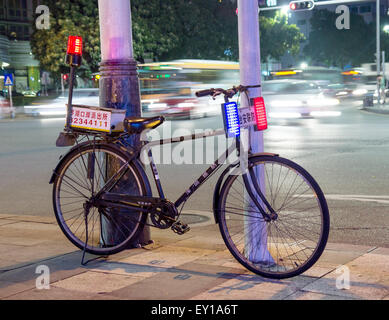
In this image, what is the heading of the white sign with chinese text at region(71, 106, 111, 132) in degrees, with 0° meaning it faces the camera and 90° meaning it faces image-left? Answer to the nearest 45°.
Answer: approximately 0°

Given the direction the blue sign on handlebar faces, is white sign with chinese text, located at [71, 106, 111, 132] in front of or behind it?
behind

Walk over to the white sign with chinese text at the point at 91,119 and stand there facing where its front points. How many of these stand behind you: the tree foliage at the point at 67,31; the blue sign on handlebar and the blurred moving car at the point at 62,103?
2

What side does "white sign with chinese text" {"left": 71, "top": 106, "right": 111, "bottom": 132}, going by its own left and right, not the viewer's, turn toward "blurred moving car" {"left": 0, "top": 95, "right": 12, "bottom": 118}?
back

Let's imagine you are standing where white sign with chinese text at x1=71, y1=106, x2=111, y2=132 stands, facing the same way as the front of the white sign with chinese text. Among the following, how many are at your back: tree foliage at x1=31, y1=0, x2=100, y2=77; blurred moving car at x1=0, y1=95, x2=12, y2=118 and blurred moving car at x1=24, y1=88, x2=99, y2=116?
3
